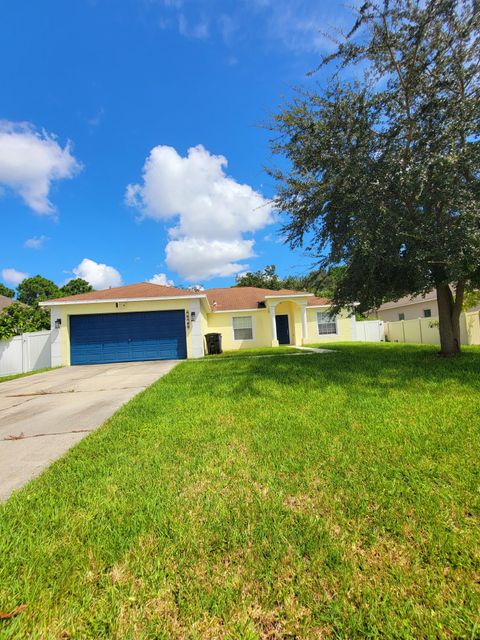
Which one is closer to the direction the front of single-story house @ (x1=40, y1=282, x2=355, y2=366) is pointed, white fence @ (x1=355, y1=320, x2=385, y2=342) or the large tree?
the large tree

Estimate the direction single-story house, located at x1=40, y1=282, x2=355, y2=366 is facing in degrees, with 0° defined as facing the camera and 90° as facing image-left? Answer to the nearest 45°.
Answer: approximately 0°

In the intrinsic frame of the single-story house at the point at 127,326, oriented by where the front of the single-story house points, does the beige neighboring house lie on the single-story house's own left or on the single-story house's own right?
on the single-story house's own left

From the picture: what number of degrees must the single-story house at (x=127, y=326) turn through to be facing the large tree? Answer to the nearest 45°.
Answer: approximately 45° to its left

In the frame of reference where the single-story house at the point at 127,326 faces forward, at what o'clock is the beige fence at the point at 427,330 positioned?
The beige fence is roughly at 9 o'clock from the single-story house.

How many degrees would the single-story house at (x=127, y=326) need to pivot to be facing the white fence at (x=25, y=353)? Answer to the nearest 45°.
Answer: approximately 90° to its right

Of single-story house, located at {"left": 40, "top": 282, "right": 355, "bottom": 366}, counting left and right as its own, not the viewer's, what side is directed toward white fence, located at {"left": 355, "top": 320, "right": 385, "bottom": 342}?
left
